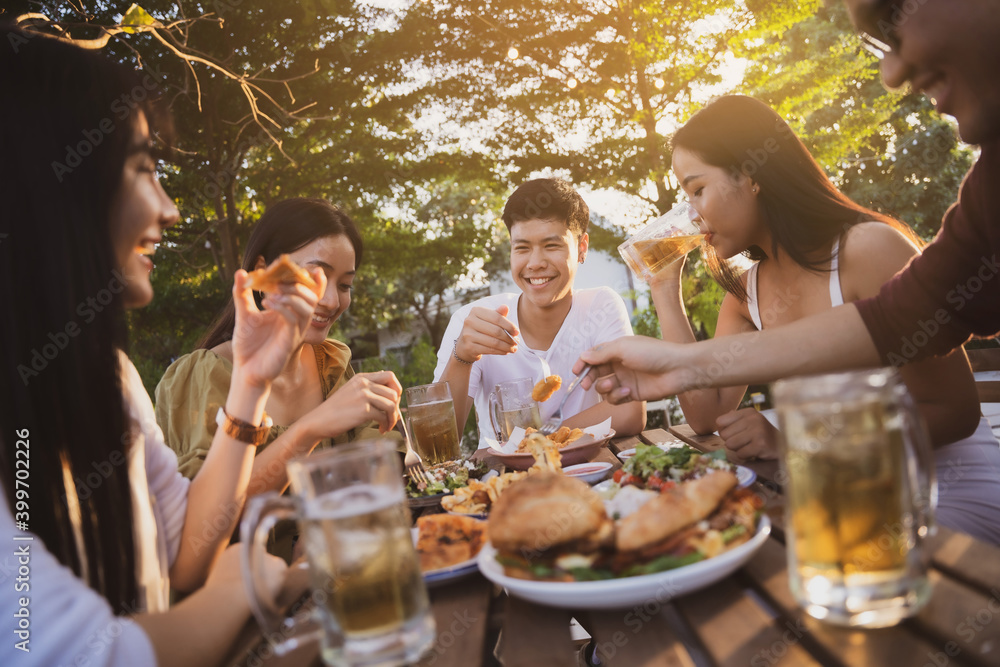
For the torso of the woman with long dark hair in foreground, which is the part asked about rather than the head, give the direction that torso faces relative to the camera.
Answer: to the viewer's right

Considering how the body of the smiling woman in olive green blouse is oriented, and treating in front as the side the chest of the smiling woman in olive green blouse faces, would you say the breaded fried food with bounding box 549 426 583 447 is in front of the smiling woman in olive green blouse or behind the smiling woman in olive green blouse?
in front

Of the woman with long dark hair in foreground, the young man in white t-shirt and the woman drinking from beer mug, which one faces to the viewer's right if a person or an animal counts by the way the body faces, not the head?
the woman with long dark hair in foreground

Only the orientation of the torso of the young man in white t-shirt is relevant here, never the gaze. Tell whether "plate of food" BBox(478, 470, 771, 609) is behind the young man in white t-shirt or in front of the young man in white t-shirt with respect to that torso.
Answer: in front

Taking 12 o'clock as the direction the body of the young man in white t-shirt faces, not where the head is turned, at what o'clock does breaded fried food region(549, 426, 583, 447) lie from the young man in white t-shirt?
The breaded fried food is roughly at 12 o'clock from the young man in white t-shirt.

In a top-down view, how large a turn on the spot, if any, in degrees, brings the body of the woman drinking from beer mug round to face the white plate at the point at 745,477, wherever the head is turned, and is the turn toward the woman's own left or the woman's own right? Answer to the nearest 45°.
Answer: approximately 45° to the woman's own left

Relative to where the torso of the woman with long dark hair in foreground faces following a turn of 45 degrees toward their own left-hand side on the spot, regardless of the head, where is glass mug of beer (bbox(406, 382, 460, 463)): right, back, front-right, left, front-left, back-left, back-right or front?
front

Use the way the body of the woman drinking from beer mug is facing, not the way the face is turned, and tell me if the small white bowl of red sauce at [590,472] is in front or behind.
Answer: in front

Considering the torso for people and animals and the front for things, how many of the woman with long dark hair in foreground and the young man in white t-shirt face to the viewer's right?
1

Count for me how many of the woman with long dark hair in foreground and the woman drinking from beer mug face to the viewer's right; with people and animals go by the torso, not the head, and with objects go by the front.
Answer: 1

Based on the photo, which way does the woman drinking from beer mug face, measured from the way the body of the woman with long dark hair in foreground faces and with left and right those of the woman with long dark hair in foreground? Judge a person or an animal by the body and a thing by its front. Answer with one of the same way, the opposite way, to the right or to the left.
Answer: the opposite way

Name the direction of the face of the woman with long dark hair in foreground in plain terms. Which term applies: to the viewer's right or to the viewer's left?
to the viewer's right
